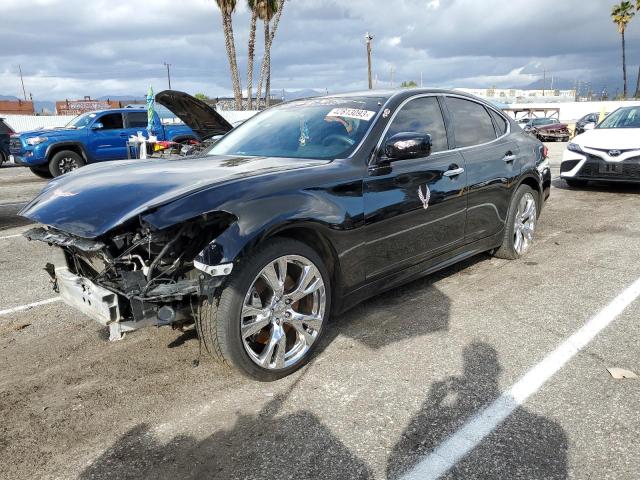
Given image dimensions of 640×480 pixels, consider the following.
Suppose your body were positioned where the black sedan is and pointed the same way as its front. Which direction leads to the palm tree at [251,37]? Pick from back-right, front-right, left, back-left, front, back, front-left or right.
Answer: back-right

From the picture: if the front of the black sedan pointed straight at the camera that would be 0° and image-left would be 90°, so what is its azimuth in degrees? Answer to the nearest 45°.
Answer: approximately 45°

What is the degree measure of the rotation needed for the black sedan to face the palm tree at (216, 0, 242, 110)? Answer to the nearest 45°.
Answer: approximately 135° to its right
